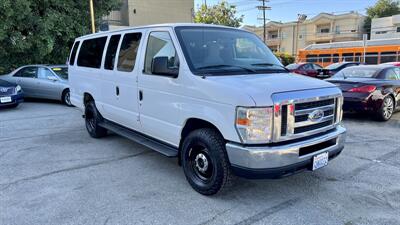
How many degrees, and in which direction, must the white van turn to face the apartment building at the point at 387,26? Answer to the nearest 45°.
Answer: approximately 90° to its left

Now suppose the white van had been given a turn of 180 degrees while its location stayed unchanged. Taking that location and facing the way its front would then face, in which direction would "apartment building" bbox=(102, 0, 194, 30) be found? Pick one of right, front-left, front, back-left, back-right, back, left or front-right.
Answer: front-right

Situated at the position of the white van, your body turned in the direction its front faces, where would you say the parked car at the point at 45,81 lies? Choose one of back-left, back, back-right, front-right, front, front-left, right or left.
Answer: back

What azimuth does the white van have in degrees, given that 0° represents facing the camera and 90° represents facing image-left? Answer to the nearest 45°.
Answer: approximately 315°
